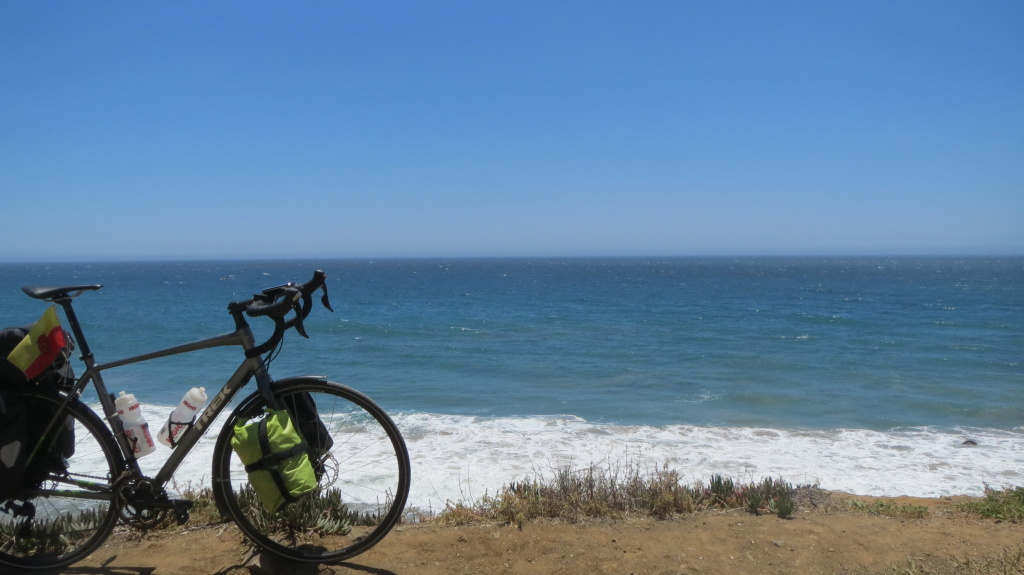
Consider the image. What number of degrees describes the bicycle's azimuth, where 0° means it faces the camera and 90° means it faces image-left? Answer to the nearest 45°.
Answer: approximately 270°
